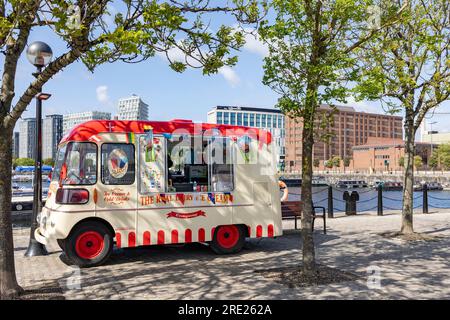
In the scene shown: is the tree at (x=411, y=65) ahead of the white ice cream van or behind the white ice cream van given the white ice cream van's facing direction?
behind

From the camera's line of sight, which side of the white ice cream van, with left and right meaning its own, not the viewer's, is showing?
left

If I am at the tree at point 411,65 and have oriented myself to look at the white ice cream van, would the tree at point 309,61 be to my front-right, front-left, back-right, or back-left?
front-left

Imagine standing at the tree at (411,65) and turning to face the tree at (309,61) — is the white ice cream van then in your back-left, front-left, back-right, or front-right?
front-right

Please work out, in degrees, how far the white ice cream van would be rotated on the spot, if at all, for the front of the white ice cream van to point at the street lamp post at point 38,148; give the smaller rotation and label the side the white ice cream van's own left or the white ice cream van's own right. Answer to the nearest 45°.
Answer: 0° — it already faces it

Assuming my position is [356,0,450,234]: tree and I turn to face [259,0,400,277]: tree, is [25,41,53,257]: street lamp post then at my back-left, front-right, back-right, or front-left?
front-right

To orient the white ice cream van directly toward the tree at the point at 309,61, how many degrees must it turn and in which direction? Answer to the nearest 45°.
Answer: approximately 135° to its left
